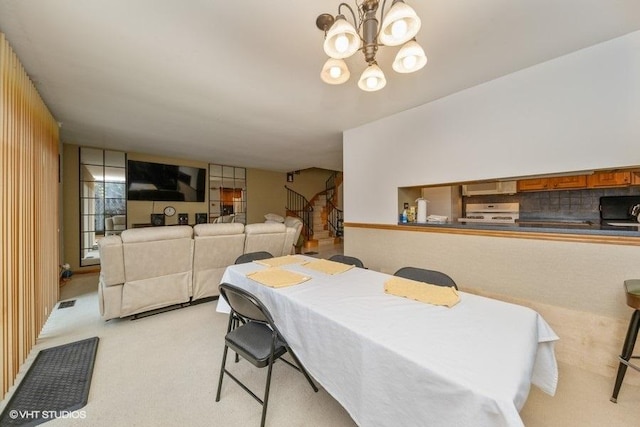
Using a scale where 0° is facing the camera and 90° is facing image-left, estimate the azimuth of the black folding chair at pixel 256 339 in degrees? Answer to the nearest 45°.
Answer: approximately 225°

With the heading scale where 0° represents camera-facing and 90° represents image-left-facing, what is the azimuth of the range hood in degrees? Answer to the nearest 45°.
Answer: approximately 45°

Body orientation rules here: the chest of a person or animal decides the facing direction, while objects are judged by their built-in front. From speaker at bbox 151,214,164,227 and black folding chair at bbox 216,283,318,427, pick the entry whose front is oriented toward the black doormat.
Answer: the speaker

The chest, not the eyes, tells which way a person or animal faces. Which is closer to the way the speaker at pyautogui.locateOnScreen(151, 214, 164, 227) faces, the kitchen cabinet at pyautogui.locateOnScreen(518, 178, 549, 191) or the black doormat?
the black doormat
